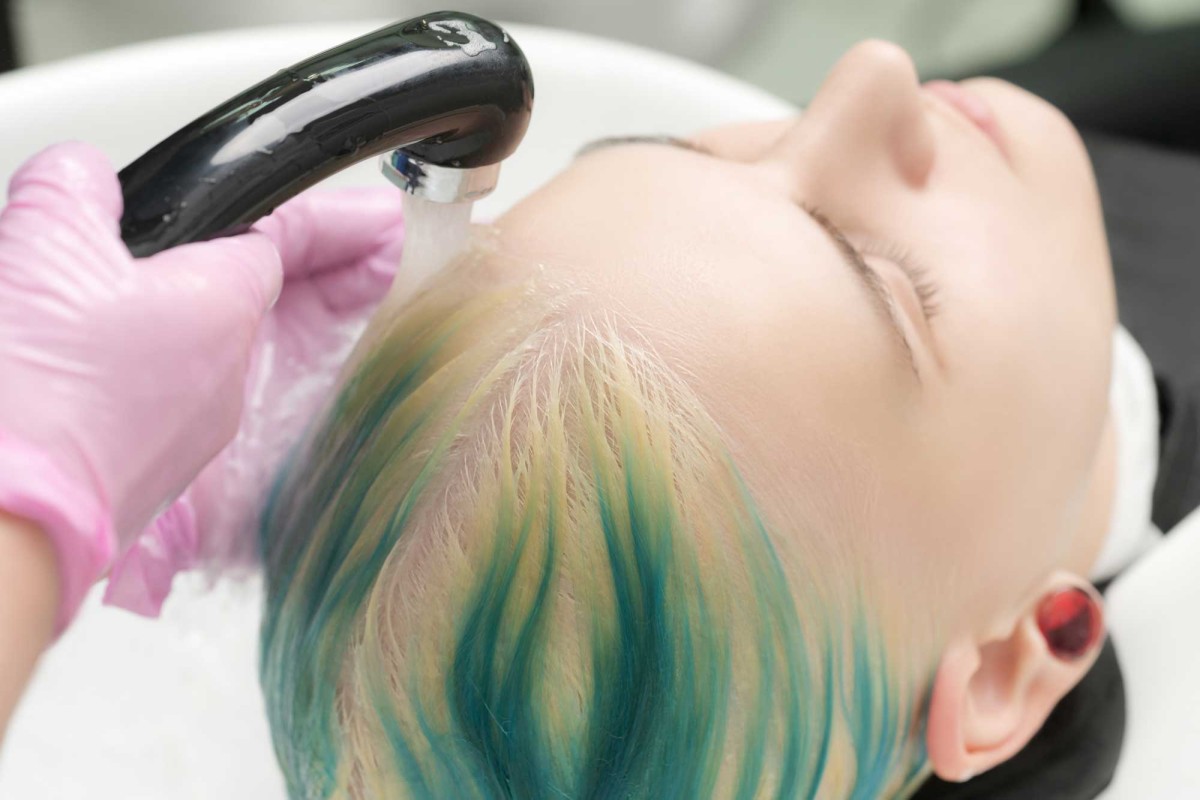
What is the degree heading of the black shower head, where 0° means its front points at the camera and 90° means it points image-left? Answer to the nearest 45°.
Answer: approximately 270°
